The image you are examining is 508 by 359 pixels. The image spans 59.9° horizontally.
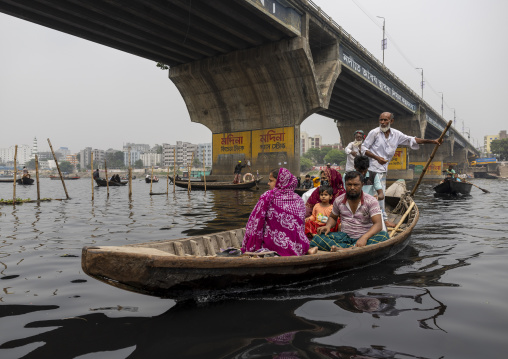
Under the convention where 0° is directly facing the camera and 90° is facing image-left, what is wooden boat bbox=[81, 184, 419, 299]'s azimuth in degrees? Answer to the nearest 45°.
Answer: approximately 45°

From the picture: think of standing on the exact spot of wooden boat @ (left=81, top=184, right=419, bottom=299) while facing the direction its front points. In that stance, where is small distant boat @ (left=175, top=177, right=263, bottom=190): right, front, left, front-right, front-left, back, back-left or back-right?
back-right
